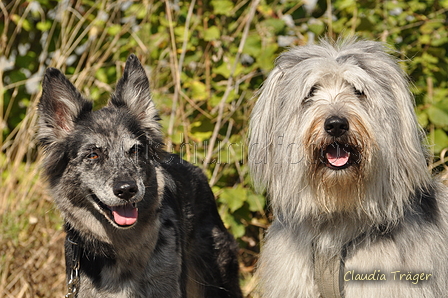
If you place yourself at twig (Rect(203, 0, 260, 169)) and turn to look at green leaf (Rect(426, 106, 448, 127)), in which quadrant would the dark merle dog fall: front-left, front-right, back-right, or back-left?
back-right

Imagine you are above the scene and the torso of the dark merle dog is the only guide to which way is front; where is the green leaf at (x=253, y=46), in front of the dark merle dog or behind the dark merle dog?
behind

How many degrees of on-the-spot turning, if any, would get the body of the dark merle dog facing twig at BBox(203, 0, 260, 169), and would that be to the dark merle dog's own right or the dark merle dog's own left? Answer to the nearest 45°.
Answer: approximately 180°

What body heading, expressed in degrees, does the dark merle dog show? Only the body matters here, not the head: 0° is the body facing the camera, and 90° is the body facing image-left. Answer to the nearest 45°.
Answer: approximately 45°

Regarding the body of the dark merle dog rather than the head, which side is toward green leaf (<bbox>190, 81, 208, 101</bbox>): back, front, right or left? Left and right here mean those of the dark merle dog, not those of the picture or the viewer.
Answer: back
